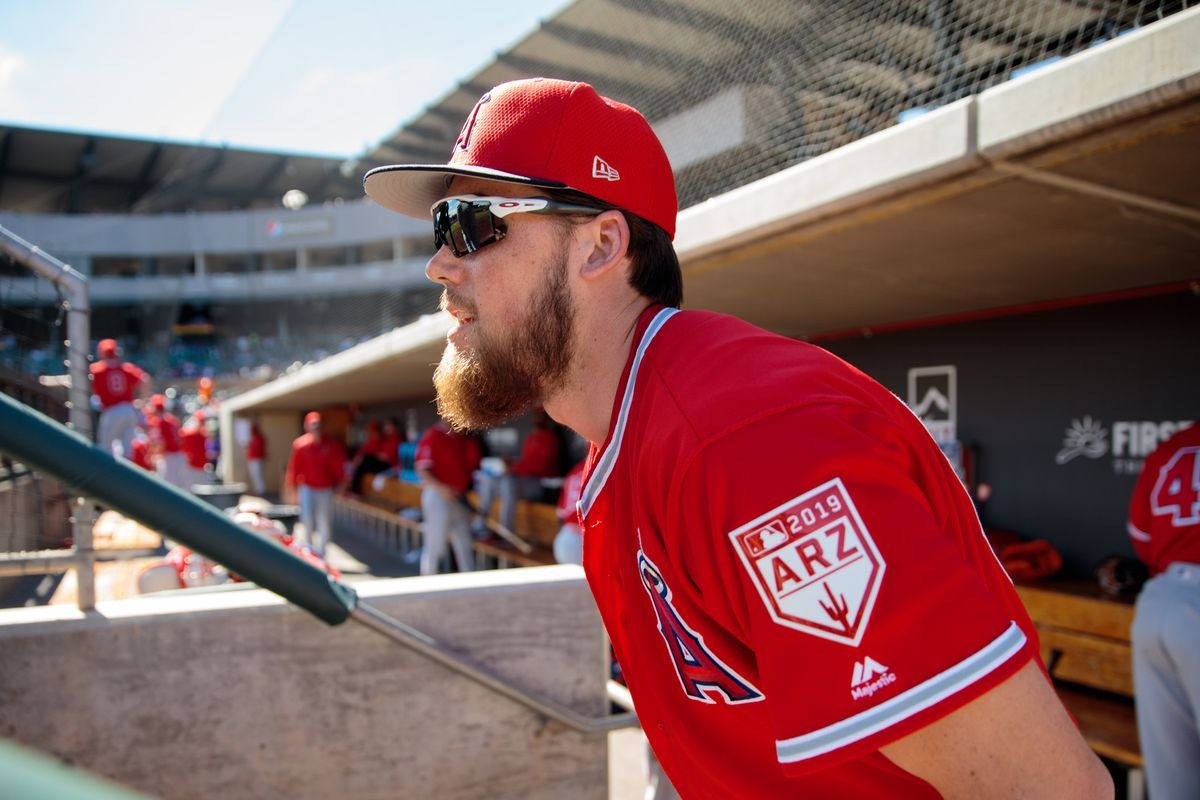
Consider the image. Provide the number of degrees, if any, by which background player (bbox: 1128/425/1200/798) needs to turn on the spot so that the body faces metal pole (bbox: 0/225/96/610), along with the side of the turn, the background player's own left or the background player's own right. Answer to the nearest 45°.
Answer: approximately 135° to the background player's own left

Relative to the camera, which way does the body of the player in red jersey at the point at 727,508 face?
to the viewer's left

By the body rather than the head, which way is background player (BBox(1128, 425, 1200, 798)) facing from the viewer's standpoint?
away from the camera

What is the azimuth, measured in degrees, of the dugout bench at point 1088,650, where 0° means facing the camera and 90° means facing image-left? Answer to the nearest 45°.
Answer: approximately 45°

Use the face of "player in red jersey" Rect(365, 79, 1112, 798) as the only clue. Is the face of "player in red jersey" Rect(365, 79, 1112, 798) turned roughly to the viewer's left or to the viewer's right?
to the viewer's left

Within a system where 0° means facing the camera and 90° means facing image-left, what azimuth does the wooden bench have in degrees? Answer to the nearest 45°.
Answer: approximately 45°

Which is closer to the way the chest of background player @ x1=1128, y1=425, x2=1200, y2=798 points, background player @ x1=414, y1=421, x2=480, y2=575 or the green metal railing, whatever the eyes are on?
the background player
